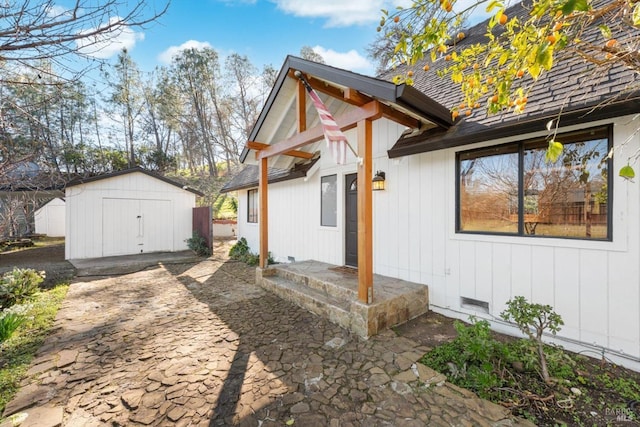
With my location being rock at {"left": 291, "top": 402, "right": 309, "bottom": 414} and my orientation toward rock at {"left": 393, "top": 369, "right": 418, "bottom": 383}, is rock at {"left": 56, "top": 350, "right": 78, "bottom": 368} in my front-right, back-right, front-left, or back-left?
back-left

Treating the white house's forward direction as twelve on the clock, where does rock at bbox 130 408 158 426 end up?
The rock is roughly at 12 o'clock from the white house.

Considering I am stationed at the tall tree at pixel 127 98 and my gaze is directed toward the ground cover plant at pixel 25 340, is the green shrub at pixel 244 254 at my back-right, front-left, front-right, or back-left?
front-left

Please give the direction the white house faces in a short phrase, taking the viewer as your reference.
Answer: facing the viewer and to the left of the viewer

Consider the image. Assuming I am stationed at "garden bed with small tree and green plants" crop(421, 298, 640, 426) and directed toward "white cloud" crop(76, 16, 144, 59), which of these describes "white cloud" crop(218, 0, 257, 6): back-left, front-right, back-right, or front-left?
front-right

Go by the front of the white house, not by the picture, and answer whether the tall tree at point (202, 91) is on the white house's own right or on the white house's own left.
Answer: on the white house's own right

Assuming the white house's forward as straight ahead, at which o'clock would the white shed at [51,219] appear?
The white shed is roughly at 2 o'clock from the white house.

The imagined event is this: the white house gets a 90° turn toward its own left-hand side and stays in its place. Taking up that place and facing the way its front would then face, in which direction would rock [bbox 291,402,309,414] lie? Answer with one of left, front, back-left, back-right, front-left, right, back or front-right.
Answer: right

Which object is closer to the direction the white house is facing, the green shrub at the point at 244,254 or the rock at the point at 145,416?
the rock

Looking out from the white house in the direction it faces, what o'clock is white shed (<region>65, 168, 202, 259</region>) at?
The white shed is roughly at 2 o'clock from the white house.

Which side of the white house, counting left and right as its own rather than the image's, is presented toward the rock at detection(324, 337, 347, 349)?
front

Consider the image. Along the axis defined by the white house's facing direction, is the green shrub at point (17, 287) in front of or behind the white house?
in front

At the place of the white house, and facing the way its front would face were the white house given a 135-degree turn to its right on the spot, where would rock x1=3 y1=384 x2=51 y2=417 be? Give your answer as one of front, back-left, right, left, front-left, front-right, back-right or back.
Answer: back-left

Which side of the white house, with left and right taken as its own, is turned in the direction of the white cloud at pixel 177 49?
right

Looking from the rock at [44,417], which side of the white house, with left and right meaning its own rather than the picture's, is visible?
front
